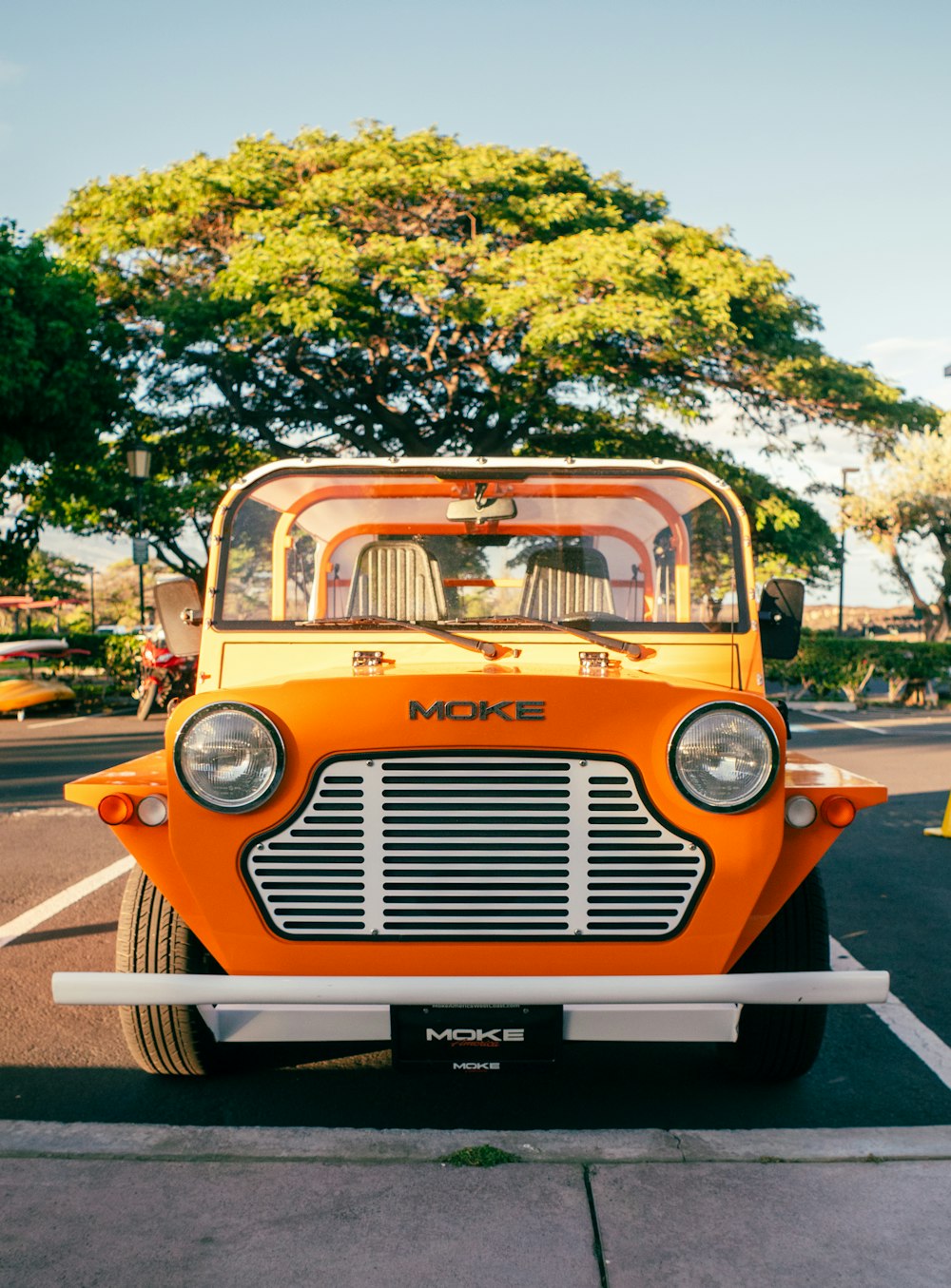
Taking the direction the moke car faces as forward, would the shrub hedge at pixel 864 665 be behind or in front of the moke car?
behind

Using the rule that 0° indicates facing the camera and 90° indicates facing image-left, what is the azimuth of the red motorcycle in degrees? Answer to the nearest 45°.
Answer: approximately 45°

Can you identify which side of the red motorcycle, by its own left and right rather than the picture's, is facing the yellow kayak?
right

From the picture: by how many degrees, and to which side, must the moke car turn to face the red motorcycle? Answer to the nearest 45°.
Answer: approximately 180°

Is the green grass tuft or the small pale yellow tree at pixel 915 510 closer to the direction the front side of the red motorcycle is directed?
the green grass tuft

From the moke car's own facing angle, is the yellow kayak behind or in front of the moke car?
behind

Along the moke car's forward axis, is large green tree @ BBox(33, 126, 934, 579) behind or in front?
behind

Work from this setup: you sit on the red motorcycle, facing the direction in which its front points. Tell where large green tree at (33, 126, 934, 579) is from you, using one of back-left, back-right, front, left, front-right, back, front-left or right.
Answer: back

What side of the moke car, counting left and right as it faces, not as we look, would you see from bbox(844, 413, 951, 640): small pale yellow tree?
back

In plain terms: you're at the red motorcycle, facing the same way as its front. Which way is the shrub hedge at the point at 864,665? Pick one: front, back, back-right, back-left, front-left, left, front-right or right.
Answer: back-left

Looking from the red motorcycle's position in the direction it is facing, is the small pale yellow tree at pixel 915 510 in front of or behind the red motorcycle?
behind
